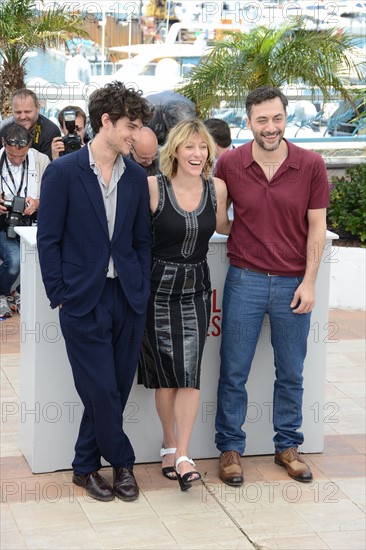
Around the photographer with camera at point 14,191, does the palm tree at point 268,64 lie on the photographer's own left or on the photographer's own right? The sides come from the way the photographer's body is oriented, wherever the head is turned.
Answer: on the photographer's own left

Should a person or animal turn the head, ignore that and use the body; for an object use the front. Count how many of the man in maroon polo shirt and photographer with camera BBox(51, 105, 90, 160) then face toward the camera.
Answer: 2

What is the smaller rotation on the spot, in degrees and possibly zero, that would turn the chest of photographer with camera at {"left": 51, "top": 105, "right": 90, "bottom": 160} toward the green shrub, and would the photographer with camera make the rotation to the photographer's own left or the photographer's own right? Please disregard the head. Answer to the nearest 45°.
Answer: approximately 90° to the photographer's own left

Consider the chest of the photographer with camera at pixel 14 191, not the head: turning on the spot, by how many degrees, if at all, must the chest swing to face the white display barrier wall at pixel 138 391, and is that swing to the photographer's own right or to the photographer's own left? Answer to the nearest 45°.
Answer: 0° — they already face it

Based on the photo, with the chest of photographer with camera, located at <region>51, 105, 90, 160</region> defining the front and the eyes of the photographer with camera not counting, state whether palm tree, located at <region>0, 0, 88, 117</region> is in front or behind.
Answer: behind

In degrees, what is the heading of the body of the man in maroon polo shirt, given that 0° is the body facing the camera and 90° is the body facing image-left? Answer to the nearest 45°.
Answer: approximately 0°
